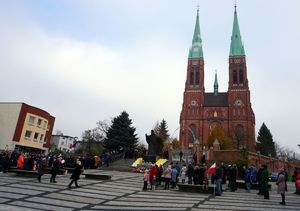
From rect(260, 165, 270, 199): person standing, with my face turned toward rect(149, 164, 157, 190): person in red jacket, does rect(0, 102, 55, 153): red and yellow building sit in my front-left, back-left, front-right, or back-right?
front-right

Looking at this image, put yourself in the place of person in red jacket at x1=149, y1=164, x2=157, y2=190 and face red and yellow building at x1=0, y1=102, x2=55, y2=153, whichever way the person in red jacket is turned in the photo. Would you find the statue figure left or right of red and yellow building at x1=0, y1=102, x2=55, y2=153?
right

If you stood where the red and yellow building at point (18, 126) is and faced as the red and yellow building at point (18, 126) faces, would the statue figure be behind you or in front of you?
in front

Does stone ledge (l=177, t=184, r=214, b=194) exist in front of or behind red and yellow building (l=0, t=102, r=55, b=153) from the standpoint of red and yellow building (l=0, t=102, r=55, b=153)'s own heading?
in front

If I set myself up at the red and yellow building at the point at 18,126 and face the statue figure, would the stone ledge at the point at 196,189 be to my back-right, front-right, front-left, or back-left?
front-right

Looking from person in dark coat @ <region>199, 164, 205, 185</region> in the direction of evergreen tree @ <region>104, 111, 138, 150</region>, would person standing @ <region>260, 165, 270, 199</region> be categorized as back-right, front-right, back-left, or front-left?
back-right

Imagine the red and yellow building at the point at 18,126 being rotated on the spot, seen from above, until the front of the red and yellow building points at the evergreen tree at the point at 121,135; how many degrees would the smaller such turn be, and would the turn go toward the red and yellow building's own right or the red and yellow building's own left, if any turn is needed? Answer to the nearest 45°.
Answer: approximately 45° to the red and yellow building's own left

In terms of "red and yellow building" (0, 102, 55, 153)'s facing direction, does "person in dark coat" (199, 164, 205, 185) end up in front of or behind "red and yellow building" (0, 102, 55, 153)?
in front

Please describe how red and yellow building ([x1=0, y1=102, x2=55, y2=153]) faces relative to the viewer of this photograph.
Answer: facing the viewer and to the right of the viewer
